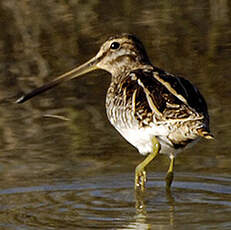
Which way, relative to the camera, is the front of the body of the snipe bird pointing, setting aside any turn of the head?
to the viewer's left
